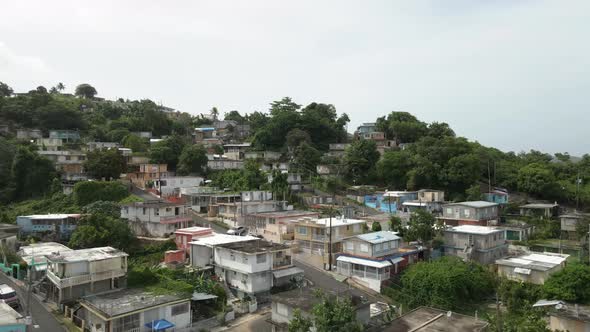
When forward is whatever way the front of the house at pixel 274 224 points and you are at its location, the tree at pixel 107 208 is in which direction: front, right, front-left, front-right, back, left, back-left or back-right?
front-right

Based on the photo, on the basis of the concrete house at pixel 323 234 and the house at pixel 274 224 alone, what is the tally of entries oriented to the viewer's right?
0

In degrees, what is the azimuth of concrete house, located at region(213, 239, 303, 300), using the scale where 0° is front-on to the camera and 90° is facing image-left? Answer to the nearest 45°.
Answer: approximately 315°

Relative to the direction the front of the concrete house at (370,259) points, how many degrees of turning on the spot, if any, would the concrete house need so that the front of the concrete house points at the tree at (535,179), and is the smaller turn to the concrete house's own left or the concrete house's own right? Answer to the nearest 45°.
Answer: approximately 180°

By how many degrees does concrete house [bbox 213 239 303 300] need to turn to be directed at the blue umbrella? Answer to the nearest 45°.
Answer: approximately 90° to its right

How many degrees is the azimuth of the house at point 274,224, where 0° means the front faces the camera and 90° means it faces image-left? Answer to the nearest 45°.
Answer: approximately 45°

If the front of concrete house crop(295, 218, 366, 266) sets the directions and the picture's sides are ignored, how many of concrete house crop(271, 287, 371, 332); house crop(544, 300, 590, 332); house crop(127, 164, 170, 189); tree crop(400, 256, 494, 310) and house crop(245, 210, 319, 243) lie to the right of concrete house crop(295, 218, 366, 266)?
2

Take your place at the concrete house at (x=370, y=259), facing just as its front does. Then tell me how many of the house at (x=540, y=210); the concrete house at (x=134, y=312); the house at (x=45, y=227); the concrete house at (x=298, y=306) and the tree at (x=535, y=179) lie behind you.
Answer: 2

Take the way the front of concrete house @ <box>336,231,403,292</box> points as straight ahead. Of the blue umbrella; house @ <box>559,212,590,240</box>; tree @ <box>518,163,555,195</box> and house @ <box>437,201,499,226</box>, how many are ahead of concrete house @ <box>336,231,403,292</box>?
1

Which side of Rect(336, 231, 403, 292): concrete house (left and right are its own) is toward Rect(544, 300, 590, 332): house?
left

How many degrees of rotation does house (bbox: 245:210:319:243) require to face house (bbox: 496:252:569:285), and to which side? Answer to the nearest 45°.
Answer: approximately 90° to its left
